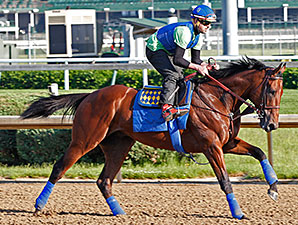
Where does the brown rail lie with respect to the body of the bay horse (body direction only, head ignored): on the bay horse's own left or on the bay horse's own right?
on the bay horse's own left

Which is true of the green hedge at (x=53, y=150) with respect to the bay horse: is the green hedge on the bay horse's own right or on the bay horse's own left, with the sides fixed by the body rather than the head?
on the bay horse's own left

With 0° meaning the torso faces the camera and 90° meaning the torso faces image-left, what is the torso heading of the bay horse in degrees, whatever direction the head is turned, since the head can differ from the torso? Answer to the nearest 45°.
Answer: approximately 270°
